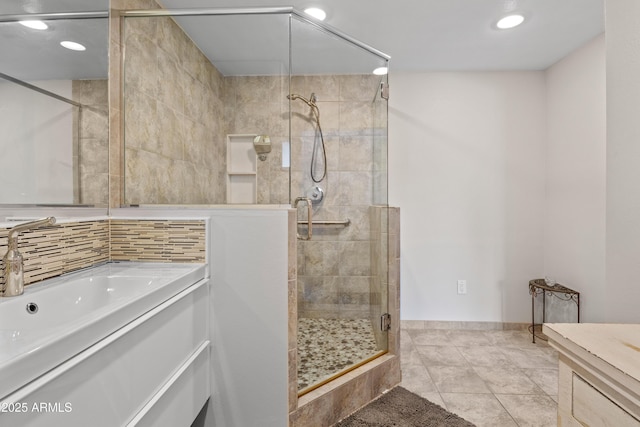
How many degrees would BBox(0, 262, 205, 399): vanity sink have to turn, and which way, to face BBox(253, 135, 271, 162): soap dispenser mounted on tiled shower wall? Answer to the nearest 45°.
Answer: approximately 90° to its left

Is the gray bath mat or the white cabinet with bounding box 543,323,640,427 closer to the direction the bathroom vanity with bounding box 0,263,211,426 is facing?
the white cabinet

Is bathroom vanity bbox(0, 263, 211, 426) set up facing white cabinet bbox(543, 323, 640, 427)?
yes

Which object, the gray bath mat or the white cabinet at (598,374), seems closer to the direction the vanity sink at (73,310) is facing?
the white cabinet

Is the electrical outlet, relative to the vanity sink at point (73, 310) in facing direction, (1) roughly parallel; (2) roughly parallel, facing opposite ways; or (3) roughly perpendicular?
roughly perpendicular

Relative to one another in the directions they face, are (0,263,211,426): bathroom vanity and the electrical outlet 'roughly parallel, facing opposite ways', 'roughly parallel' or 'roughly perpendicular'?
roughly perpendicular
